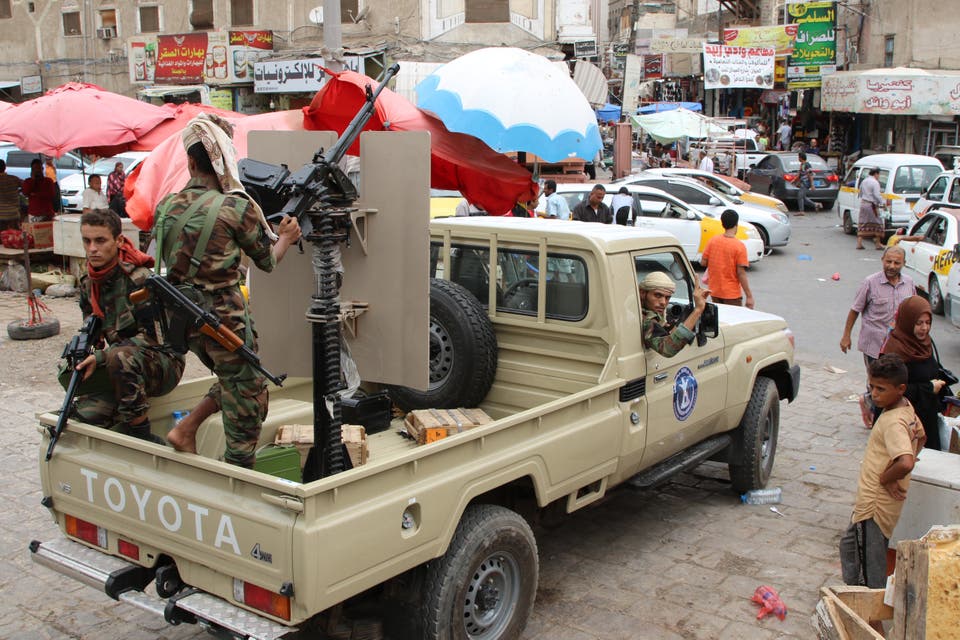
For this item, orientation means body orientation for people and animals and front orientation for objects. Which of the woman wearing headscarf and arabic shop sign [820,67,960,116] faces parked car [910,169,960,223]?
the arabic shop sign

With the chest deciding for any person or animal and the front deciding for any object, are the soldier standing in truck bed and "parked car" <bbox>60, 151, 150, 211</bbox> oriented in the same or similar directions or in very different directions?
very different directions

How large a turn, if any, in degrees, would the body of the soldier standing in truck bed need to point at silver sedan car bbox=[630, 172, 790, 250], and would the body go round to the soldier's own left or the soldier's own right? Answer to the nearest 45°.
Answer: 0° — they already face it

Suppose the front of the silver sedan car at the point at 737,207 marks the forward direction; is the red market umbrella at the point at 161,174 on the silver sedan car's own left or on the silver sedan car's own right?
on the silver sedan car's own right

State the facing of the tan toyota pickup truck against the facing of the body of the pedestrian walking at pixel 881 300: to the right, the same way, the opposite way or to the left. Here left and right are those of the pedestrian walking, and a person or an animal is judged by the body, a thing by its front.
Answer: the opposite way

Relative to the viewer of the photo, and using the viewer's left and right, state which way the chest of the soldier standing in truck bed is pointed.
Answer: facing away from the viewer and to the right of the viewer

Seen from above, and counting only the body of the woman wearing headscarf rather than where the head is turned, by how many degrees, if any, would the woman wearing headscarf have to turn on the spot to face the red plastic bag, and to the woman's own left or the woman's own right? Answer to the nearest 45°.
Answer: approximately 45° to the woman's own right

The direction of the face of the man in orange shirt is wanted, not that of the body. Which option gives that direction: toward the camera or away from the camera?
away from the camera
